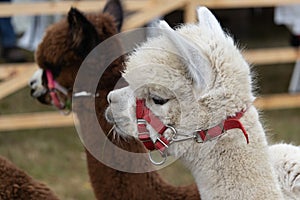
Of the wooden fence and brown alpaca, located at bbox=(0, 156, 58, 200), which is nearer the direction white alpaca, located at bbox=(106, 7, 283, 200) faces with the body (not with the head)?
the brown alpaca

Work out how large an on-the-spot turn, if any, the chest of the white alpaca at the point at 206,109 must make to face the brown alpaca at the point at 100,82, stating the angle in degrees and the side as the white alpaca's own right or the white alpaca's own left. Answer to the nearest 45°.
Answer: approximately 45° to the white alpaca's own right

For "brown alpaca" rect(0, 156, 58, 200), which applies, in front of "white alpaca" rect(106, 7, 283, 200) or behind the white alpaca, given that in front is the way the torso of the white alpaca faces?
in front

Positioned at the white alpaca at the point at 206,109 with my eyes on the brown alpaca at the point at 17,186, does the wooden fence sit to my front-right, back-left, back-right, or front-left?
front-right

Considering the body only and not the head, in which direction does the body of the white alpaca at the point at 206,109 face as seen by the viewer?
to the viewer's left
